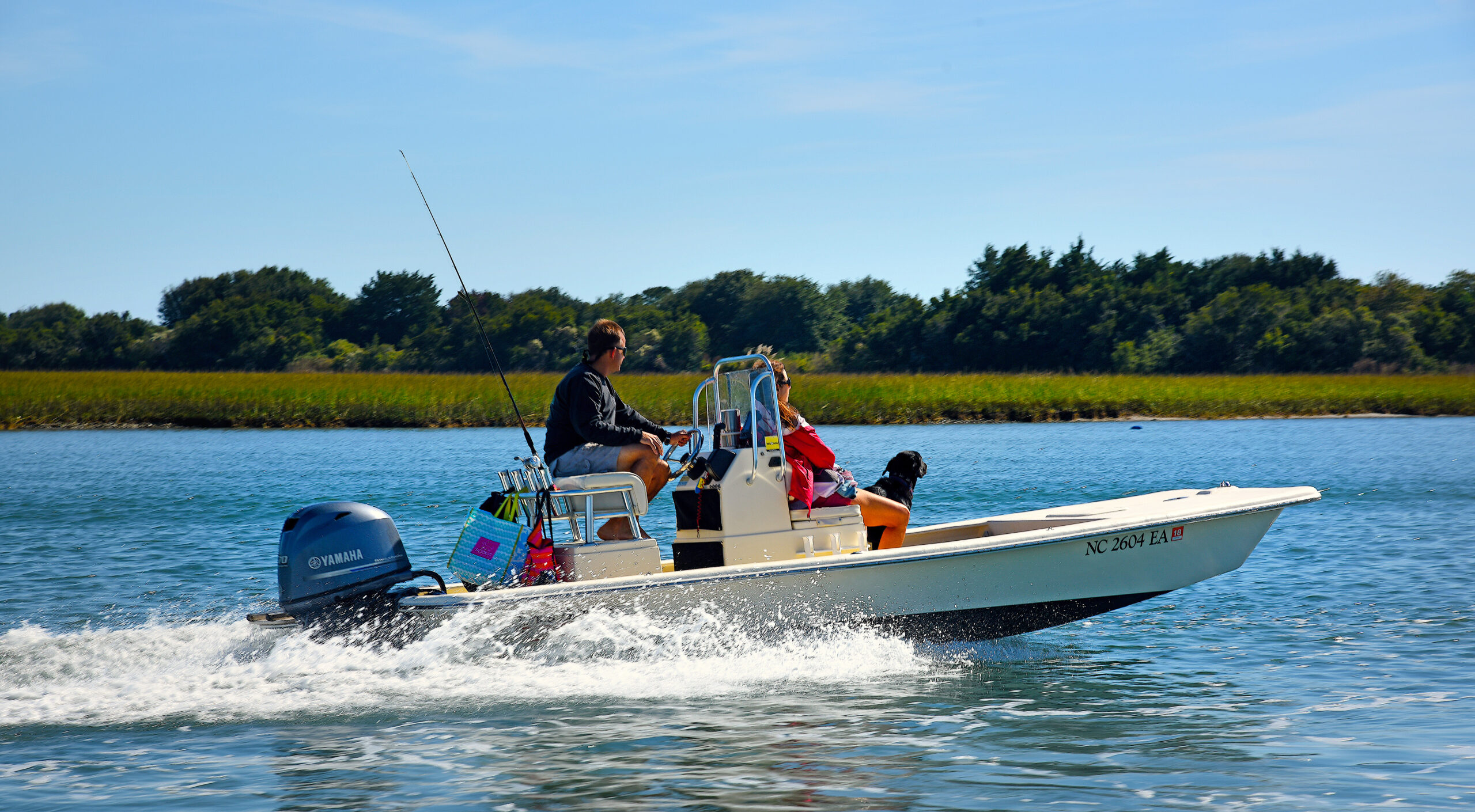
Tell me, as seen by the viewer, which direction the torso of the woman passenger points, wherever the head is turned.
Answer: to the viewer's right

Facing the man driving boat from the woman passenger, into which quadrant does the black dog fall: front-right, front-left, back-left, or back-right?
back-right

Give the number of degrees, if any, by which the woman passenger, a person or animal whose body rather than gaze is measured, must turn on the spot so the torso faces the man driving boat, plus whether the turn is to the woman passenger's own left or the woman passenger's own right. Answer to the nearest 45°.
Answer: approximately 135° to the woman passenger's own right

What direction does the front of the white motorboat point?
to the viewer's right

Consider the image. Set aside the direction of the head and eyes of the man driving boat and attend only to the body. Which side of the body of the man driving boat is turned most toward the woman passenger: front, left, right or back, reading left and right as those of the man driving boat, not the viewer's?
front

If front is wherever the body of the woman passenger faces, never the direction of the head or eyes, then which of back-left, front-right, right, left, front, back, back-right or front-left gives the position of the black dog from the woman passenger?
front-left

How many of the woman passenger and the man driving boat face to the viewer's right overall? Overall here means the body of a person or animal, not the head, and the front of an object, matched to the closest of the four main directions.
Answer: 2

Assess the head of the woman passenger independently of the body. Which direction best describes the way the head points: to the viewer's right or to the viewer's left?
to the viewer's right

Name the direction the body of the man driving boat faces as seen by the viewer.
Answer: to the viewer's right
